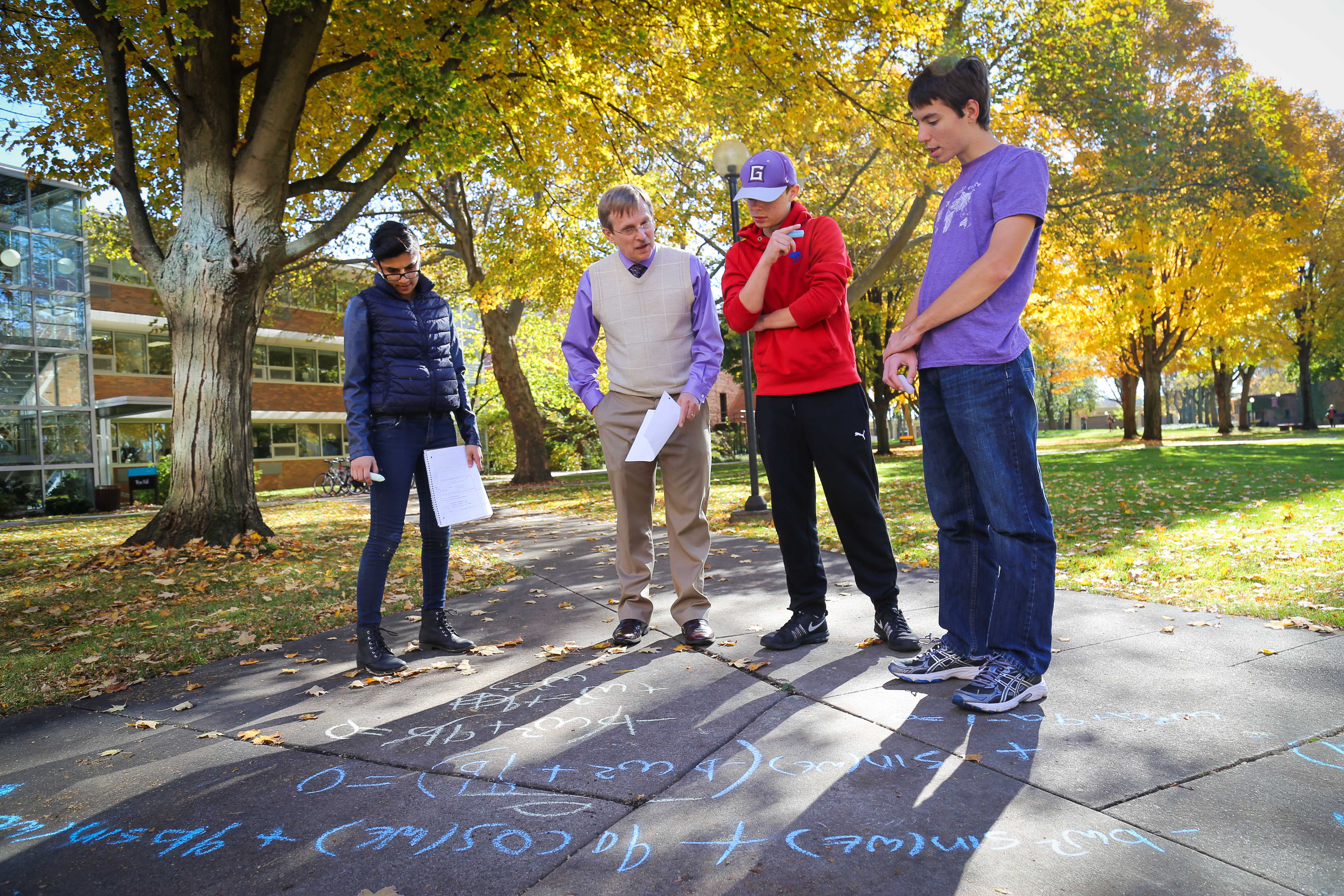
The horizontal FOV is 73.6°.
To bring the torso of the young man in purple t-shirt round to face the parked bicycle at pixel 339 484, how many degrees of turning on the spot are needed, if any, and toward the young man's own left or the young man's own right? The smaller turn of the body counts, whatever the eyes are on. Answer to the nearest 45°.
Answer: approximately 90° to the young man's own right

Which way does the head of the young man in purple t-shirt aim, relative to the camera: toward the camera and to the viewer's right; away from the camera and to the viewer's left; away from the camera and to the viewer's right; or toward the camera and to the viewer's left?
toward the camera and to the viewer's left

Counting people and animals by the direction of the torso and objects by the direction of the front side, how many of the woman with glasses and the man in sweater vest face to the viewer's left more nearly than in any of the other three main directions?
0

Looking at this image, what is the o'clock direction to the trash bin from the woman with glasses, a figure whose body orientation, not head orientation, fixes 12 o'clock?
The trash bin is roughly at 7 o'clock from the woman with glasses.

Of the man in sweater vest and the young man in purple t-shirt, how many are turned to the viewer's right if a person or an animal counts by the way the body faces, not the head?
0

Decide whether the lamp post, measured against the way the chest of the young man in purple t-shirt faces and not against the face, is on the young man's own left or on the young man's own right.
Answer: on the young man's own right

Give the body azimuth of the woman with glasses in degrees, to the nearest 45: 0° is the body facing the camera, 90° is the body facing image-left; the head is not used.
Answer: approximately 315°

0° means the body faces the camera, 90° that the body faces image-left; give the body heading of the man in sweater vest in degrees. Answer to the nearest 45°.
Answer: approximately 0°

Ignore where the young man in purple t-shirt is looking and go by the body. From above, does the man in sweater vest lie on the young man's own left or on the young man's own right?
on the young man's own right

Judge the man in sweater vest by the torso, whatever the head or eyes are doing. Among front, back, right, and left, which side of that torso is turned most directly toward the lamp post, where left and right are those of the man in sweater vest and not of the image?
back

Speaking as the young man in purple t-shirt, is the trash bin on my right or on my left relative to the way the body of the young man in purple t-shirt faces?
on my right

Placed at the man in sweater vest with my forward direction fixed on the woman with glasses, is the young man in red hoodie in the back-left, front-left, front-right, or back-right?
back-left

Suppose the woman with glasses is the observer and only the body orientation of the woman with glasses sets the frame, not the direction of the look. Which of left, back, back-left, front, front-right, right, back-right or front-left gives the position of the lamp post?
left

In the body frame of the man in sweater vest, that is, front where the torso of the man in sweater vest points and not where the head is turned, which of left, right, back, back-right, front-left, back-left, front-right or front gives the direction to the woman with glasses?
right

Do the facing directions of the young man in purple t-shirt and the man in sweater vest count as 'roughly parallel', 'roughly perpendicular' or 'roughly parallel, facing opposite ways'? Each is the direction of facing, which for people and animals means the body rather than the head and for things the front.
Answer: roughly perpendicular
